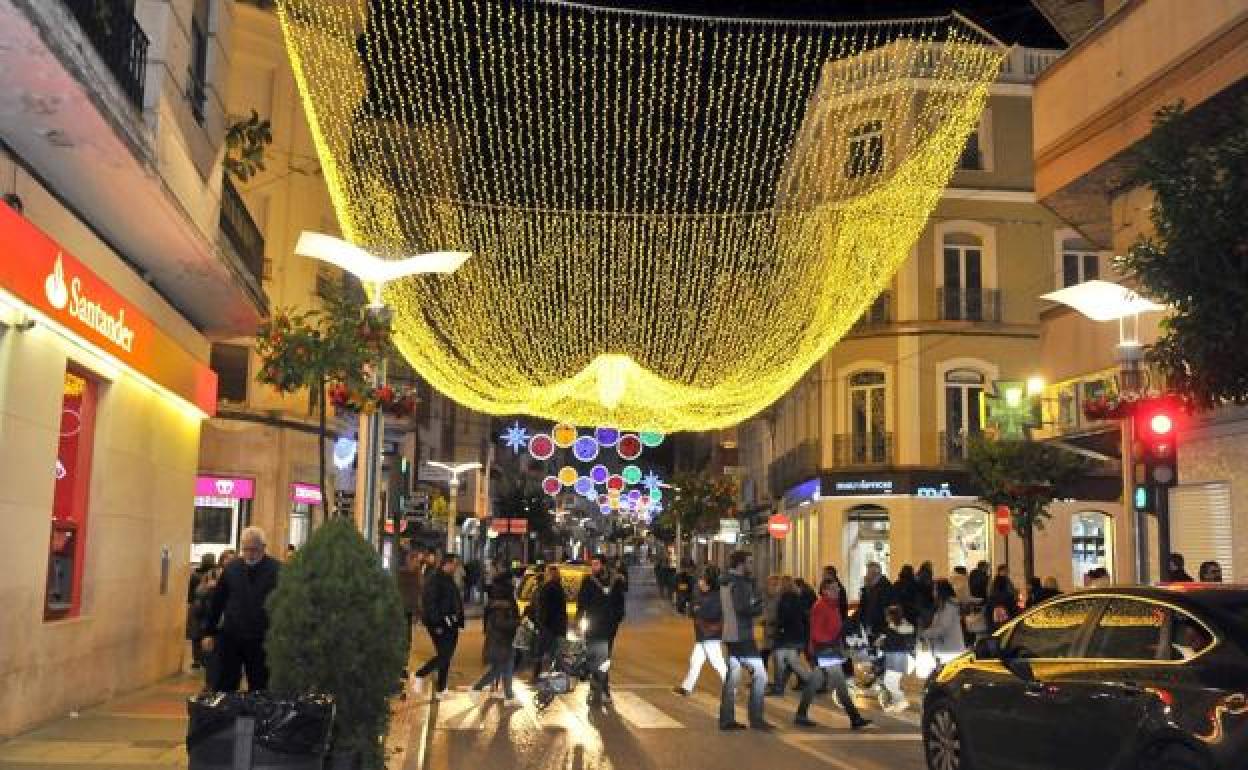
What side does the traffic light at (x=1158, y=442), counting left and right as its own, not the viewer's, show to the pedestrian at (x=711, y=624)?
right

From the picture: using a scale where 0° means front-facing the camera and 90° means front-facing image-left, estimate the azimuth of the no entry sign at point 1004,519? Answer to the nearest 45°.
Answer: approximately 0°

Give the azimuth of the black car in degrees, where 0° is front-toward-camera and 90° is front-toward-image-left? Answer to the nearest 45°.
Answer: approximately 135°

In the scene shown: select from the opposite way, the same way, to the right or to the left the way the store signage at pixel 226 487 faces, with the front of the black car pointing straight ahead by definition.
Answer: the opposite way

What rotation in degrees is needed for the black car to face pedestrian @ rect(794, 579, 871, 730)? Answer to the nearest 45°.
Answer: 0° — it already faces them

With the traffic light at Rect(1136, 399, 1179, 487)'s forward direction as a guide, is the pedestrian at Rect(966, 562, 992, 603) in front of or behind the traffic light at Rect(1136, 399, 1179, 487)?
behind

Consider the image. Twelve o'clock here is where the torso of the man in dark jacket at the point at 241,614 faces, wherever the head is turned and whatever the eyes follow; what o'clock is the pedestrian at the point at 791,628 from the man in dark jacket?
The pedestrian is roughly at 8 o'clock from the man in dark jacket.
